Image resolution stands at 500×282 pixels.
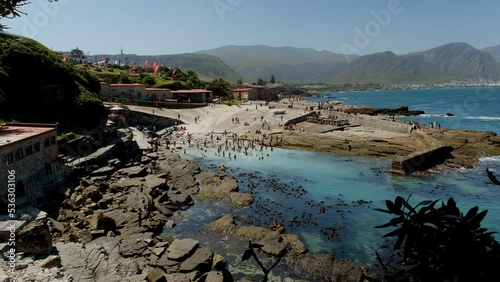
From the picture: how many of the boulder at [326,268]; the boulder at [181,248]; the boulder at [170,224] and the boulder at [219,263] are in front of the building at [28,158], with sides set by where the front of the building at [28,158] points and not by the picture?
4

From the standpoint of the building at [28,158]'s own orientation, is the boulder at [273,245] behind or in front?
in front

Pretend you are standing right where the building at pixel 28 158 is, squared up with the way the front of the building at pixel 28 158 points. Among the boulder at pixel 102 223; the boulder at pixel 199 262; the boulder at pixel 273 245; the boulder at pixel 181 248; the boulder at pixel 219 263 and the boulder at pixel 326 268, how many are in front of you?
6

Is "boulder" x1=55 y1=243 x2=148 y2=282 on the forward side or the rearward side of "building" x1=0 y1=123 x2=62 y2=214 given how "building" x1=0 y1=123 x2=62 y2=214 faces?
on the forward side

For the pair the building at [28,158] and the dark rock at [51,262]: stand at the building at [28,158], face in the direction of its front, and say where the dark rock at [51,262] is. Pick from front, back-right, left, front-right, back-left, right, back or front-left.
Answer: front-right

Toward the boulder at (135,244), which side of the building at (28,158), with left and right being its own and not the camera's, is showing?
front

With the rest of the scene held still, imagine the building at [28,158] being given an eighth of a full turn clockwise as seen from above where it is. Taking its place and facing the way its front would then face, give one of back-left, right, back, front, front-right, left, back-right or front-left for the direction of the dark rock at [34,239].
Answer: front

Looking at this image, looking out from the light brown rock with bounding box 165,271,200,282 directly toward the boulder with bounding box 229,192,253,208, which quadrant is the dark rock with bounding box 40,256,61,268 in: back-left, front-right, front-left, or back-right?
back-left

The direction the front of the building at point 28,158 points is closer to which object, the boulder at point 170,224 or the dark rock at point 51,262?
the boulder

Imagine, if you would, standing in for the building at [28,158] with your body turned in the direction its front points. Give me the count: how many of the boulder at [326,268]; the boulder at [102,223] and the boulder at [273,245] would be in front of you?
3

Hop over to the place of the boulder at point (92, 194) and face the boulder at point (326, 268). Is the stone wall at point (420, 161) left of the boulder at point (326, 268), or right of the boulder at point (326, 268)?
left

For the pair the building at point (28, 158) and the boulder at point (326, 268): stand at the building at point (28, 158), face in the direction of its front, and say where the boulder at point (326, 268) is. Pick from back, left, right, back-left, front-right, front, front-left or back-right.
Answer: front

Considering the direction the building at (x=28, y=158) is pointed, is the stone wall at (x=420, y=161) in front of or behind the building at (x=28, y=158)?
in front

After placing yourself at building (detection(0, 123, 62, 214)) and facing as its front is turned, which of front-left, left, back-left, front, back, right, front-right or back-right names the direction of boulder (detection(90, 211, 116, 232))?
front

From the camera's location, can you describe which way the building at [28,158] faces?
facing the viewer and to the right of the viewer
